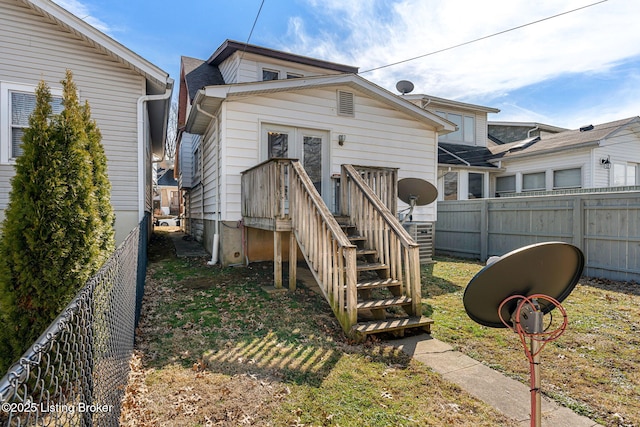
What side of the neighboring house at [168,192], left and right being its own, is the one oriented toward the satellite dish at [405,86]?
front

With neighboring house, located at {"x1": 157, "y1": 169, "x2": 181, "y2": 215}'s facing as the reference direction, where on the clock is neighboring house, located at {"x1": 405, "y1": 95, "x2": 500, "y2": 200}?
neighboring house, located at {"x1": 405, "y1": 95, "x2": 500, "y2": 200} is roughly at 11 o'clock from neighboring house, located at {"x1": 157, "y1": 169, "x2": 181, "y2": 215}.

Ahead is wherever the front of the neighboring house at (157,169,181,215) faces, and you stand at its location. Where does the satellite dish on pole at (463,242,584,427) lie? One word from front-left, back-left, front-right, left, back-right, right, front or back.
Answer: front

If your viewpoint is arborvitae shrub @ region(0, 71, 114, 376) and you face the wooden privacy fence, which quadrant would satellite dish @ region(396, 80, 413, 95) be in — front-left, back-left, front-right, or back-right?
front-left

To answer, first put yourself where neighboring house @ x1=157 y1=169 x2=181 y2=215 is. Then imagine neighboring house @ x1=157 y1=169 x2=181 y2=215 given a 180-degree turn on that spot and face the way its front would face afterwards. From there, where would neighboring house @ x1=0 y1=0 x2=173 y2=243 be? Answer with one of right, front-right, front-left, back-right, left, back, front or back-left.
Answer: back

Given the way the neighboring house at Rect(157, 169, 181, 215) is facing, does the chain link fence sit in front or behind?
in front

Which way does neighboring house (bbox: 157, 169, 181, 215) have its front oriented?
toward the camera

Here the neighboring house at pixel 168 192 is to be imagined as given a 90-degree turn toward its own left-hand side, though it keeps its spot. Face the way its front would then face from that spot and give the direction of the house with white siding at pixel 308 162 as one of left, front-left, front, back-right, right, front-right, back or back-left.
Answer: right

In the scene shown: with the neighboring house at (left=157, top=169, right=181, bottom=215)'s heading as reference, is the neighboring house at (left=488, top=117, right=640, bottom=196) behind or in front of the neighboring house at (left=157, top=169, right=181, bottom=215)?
in front

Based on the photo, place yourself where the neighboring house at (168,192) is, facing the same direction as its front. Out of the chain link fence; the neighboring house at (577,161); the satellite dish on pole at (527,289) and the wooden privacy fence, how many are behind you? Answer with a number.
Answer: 0

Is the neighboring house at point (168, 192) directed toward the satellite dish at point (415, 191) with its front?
yes

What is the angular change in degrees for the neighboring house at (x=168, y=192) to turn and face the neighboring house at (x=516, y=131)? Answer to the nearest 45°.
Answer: approximately 45° to its left

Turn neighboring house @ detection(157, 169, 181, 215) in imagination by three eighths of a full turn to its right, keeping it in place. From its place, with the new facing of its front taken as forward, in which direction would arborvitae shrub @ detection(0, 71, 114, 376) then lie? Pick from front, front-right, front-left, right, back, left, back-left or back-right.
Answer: back-left

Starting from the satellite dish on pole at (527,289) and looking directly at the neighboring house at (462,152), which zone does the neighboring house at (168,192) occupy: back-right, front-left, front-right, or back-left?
front-left

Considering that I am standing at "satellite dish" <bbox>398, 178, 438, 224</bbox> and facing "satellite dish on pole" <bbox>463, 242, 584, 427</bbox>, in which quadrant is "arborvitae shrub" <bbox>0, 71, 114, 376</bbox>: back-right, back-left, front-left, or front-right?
front-right
